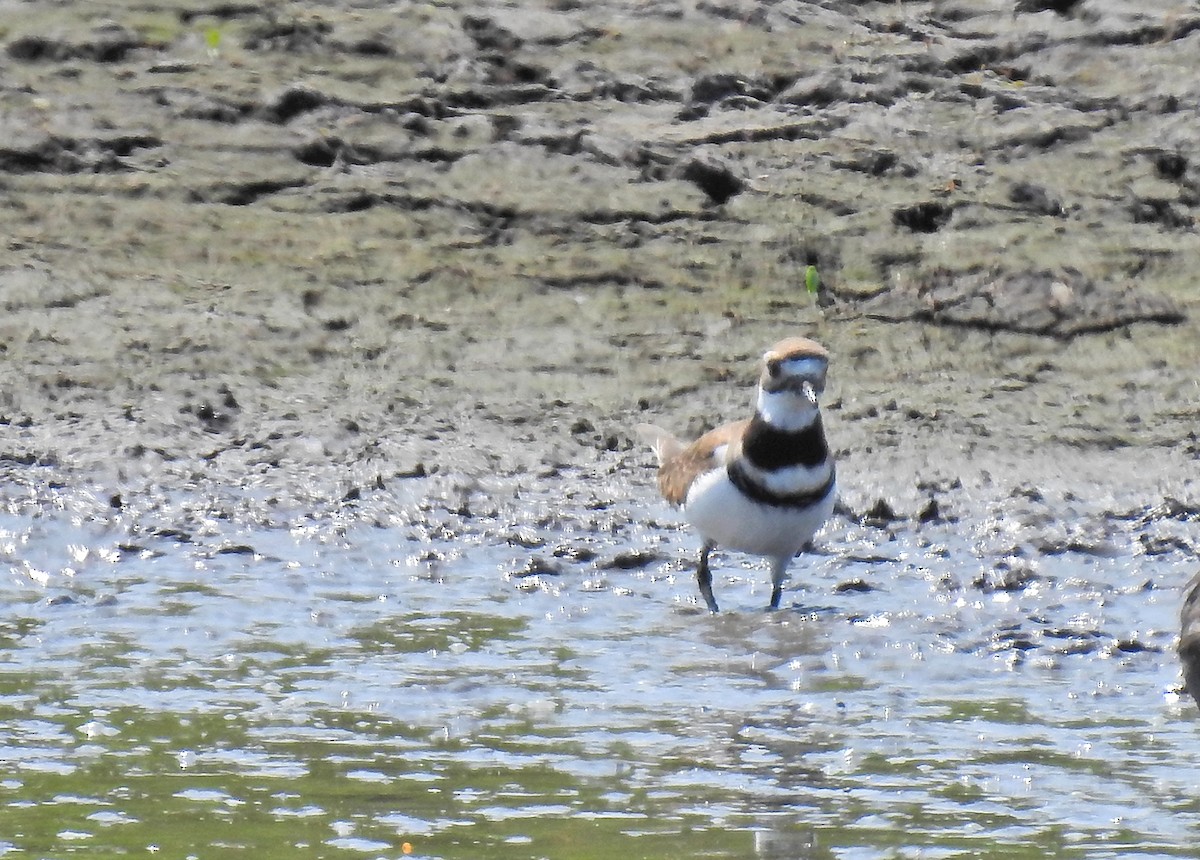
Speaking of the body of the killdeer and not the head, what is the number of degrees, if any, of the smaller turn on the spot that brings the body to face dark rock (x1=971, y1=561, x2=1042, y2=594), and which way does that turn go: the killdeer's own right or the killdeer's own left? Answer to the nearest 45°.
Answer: approximately 45° to the killdeer's own left

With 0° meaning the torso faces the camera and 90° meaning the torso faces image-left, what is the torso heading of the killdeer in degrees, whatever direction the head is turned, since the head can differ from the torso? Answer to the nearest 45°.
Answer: approximately 315°

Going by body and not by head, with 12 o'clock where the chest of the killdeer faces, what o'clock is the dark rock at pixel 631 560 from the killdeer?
The dark rock is roughly at 6 o'clock from the killdeer.

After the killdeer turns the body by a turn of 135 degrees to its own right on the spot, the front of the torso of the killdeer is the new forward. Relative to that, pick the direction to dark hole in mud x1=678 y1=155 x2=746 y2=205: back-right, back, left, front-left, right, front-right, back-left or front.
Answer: right

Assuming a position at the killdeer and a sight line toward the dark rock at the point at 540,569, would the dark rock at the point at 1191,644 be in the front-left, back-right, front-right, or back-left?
back-left

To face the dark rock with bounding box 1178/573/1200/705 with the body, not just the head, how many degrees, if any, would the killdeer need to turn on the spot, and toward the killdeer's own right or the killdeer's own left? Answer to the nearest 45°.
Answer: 0° — it already faces it

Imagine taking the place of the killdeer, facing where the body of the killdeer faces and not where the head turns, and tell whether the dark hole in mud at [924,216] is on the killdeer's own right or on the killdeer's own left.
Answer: on the killdeer's own left

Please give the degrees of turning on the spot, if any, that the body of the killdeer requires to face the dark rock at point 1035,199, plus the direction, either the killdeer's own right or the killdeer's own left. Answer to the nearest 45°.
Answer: approximately 135° to the killdeer's own left

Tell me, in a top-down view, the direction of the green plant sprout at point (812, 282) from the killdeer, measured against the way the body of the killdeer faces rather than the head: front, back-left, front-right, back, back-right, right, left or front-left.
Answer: back-left

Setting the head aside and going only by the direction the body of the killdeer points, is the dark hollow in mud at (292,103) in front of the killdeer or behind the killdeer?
behind
